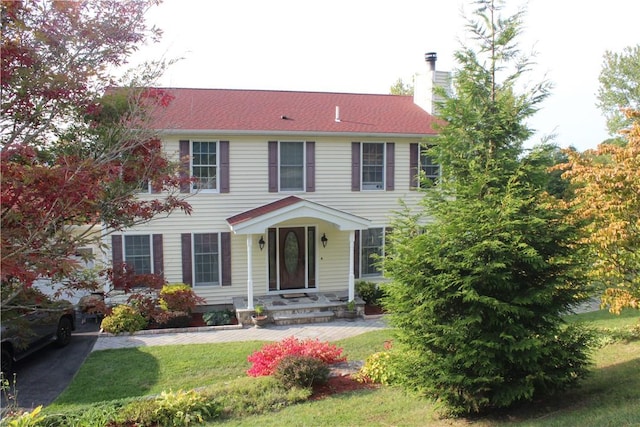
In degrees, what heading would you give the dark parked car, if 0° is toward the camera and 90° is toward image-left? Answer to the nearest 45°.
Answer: approximately 225°

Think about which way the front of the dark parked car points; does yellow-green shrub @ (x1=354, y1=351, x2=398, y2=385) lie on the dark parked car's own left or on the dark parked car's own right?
on the dark parked car's own right

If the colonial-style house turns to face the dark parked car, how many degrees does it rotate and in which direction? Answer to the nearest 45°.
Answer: approximately 45° to its right

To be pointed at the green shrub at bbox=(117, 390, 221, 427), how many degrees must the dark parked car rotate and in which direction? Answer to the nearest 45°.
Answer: approximately 90° to its right

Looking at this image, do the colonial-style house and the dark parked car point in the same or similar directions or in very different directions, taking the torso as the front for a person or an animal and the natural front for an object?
very different directions

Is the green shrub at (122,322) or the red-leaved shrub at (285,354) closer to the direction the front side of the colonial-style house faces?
the red-leaved shrub

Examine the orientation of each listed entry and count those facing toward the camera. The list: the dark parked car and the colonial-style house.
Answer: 1

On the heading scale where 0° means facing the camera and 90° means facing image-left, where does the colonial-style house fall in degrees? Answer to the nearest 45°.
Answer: approximately 0°

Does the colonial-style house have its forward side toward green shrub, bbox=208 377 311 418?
yes
